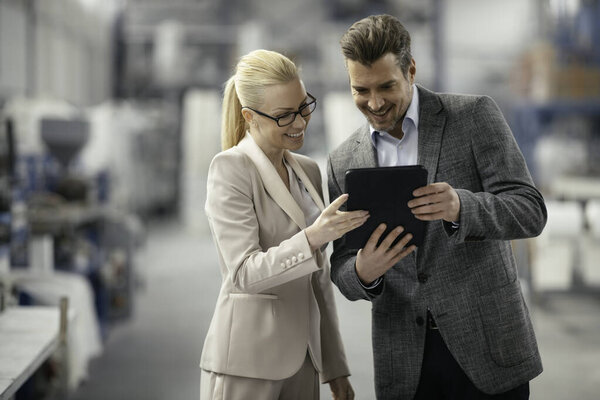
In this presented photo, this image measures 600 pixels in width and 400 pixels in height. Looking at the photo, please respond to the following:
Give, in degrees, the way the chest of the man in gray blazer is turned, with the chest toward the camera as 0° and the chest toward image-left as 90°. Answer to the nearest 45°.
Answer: approximately 45°

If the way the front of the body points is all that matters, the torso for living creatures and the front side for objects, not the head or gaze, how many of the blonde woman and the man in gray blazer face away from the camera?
0

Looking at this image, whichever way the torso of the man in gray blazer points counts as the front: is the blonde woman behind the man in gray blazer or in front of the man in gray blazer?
in front

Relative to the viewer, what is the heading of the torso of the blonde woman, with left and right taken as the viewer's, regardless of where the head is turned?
facing the viewer and to the right of the viewer

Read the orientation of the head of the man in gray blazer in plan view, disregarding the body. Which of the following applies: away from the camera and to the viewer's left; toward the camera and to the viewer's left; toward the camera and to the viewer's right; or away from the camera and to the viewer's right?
toward the camera and to the viewer's left

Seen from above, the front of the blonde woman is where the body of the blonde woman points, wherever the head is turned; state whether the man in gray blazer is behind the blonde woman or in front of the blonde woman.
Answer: in front

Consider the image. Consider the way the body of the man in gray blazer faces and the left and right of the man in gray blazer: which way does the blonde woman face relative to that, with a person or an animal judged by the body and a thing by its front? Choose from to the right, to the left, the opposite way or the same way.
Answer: to the left
